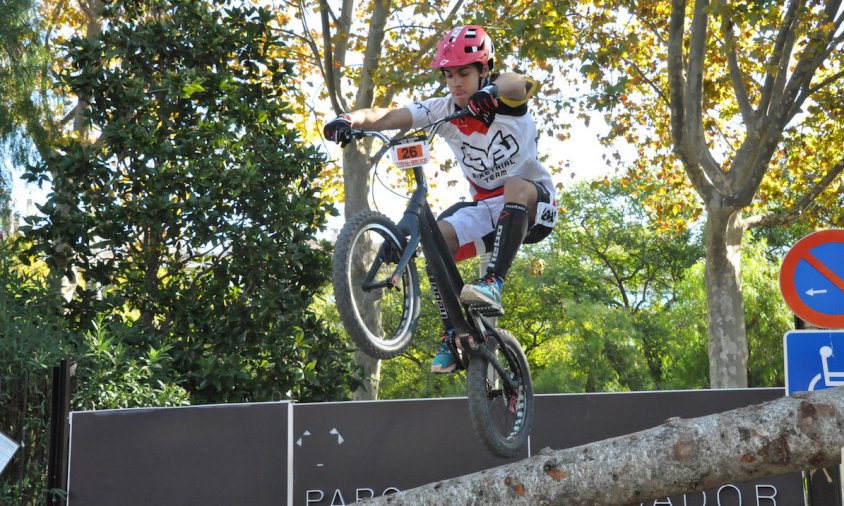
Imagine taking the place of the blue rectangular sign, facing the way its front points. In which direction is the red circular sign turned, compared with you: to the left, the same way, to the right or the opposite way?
the same way

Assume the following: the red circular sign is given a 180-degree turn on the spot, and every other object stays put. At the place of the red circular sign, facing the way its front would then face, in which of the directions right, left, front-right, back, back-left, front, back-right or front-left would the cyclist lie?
back-left

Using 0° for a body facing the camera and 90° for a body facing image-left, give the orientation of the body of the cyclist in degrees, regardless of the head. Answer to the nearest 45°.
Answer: approximately 45°

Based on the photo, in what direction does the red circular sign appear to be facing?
toward the camera

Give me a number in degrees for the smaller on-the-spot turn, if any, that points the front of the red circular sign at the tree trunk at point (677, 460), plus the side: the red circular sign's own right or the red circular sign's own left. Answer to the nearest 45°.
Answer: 0° — it already faces it

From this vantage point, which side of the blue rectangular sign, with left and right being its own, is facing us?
front

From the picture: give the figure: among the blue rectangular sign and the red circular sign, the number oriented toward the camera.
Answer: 2

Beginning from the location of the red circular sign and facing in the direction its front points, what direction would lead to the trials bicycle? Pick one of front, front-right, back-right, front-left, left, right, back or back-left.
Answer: front-right

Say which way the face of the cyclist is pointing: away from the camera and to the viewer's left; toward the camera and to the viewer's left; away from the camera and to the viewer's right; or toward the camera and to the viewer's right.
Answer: toward the camera and to the viewer's left

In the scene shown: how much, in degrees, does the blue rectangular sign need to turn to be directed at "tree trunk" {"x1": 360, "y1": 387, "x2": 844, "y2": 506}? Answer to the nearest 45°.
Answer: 0° — it already faces it
